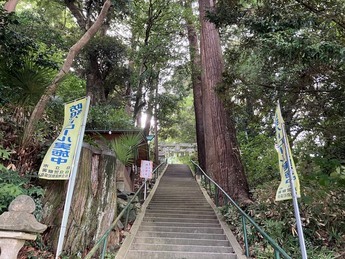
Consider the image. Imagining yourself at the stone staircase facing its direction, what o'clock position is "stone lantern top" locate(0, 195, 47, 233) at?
The stone lantern top is roughly at 1 o'clock from the stone staircase.

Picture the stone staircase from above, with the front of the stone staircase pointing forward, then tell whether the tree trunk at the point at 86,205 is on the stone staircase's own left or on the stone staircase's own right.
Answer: on the stone staircase's own right

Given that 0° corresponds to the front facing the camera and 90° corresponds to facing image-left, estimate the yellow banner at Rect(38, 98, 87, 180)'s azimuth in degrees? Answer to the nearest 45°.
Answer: approximately 0°

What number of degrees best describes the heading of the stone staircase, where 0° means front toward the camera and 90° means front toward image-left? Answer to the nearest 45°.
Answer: approximately 0°

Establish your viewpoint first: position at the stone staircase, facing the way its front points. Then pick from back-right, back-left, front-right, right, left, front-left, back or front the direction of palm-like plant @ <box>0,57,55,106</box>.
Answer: front-right

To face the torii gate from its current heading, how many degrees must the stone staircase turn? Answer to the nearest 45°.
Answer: approximately 180°

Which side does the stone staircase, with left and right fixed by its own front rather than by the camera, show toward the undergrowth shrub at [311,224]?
left

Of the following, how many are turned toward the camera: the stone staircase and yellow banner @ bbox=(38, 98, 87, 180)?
2

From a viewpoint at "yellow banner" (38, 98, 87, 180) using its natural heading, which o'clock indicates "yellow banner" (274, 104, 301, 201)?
"yellow banner" (274, 104, 301, 201) is roughly at 10 o'clock from "yellow banner" (38, 98, 87, 180).

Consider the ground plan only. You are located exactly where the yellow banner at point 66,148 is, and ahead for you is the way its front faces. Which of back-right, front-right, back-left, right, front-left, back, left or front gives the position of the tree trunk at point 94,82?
back
